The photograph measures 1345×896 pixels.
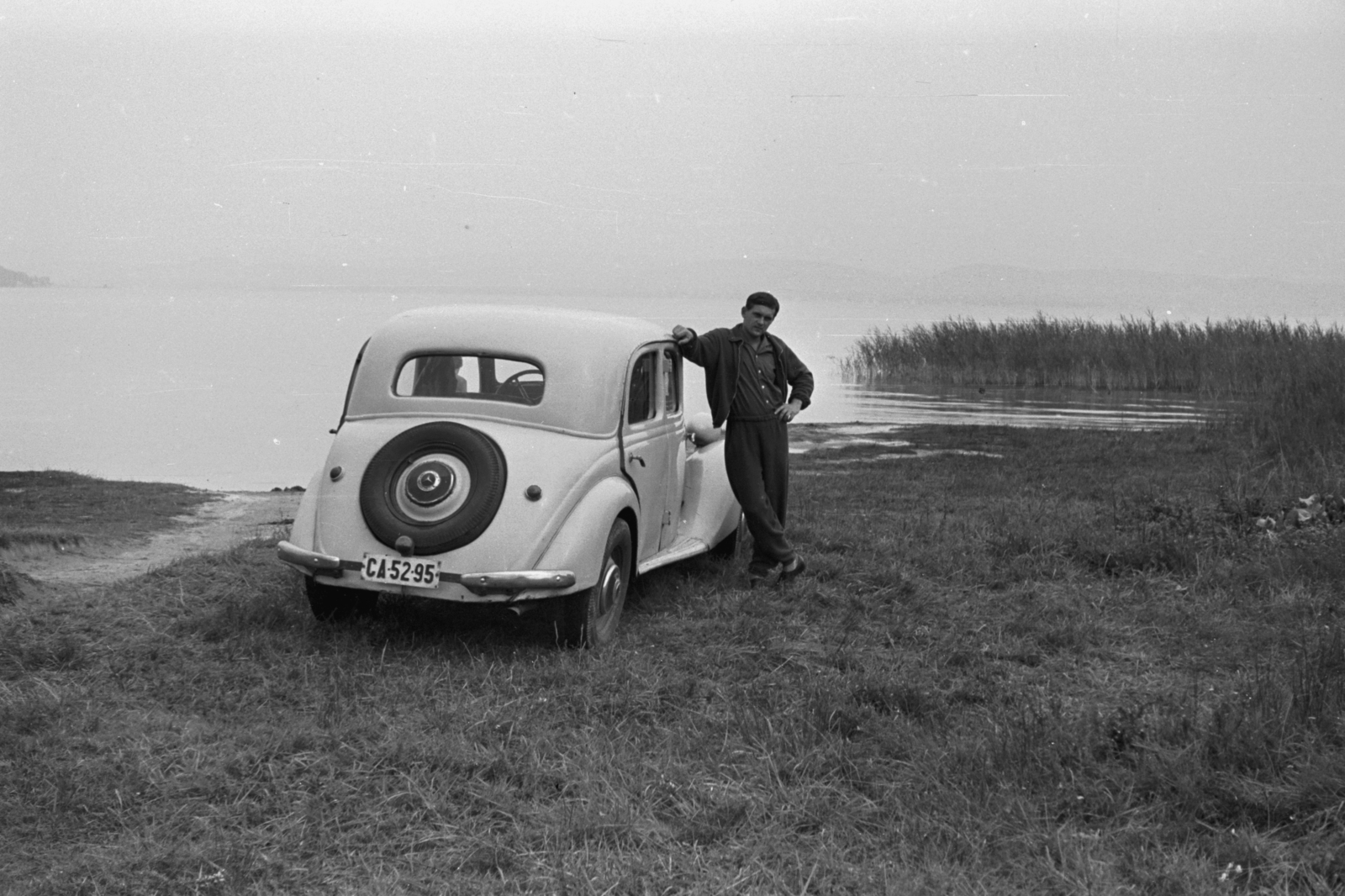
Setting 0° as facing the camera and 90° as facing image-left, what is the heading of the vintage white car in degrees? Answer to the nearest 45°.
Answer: approximately 225°
